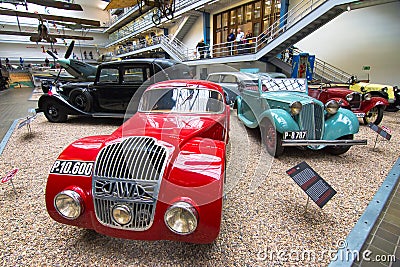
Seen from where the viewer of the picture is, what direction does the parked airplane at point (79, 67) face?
facing the viewer and to the left of the viewer

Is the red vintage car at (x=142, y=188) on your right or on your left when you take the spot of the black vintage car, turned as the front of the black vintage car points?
on your left

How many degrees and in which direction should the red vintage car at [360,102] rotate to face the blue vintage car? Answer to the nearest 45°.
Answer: approximately 45° to its right

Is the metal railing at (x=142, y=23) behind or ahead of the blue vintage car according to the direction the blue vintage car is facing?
behind

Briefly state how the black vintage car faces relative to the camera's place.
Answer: facing to the left of the viewer

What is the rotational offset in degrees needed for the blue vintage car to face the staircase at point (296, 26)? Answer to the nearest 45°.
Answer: approximately 135° to its left

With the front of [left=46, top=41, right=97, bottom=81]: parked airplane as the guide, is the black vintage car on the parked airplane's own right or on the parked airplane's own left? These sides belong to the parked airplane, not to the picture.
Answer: on the parked airplane's own left

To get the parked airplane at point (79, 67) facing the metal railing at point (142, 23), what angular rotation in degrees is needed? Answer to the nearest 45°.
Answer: approximately 180°

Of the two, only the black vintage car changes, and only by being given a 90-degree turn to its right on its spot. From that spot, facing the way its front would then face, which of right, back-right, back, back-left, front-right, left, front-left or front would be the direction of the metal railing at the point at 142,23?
front

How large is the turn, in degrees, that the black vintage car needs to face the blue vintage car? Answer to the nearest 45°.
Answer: approximately 135° to its left

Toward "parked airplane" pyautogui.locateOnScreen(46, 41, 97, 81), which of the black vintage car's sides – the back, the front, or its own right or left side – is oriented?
right

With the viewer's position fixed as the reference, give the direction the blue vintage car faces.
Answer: facing the viewer and to the right of the viewer
